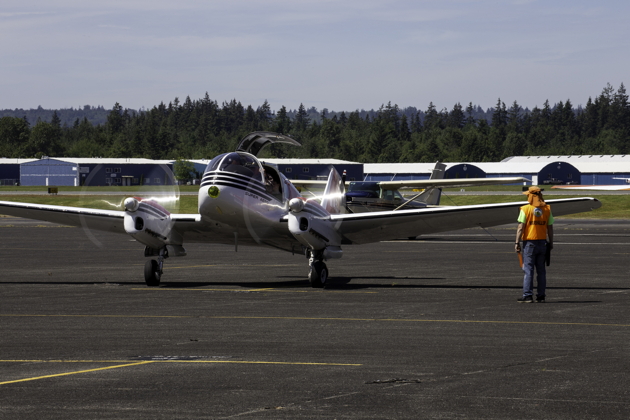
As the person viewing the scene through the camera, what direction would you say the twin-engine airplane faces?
facing the viewer and to the left of the viewer

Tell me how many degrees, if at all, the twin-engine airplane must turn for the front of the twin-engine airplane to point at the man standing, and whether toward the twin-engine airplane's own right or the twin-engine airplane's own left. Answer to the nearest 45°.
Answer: approximately 90° to the twin-engine airplane's own left

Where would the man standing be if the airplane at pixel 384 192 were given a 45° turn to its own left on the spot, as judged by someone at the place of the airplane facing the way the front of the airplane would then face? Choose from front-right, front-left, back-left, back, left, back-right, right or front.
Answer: front

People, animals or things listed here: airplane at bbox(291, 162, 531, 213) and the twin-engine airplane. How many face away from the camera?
0

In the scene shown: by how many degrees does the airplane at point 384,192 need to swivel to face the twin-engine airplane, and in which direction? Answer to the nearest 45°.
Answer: approximately 45° to its left
